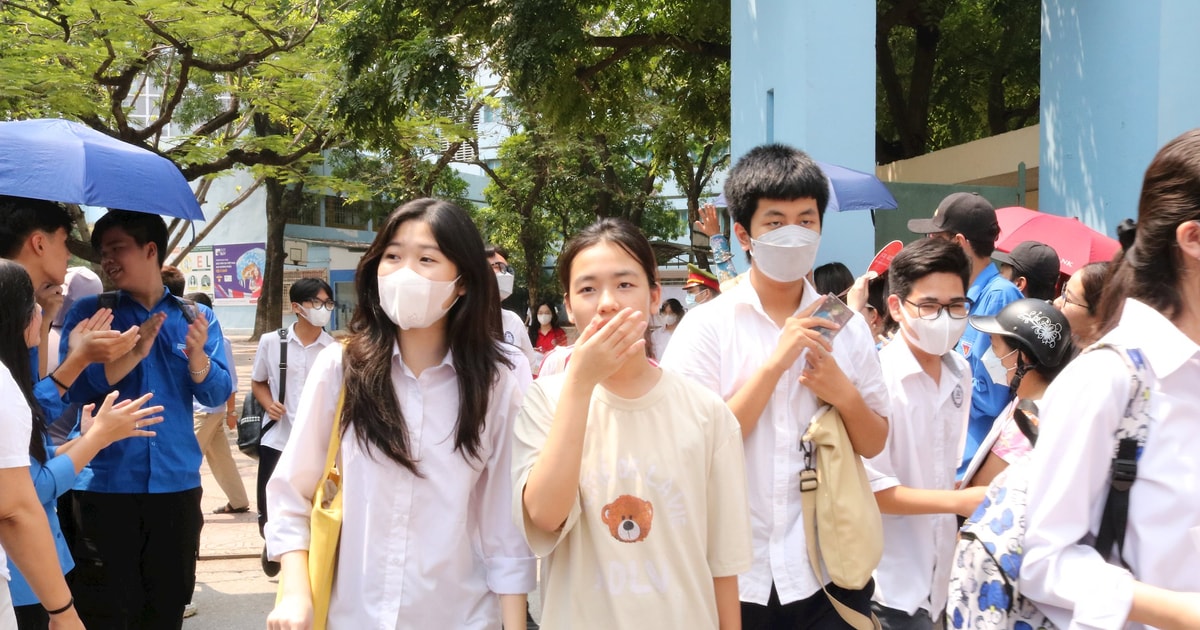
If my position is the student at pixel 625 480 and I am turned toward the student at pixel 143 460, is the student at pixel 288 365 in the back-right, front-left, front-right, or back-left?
front-right

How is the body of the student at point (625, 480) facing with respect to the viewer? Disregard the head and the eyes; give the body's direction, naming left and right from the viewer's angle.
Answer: facing the viewer

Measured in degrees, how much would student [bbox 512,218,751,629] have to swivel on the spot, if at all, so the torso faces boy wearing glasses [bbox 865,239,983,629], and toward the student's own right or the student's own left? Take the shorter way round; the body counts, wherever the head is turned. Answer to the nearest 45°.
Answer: approximately 135° to the student's own left

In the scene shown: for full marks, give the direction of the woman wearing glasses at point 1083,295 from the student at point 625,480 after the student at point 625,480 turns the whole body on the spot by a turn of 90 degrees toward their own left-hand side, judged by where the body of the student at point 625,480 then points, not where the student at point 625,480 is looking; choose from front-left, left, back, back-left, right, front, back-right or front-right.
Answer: front-left

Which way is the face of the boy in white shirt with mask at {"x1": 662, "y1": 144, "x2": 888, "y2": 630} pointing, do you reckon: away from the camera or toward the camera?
toward the camera

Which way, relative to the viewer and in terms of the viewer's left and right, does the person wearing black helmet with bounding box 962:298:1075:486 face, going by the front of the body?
facing to the left of the viewer

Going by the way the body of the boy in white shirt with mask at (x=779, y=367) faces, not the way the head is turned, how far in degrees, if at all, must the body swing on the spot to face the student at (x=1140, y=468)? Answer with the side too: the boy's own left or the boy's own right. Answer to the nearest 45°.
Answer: approximately 45° to the boy's own left

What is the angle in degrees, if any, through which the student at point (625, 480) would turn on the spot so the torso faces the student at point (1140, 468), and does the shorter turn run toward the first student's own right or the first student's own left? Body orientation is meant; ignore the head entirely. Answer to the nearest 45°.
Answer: approximately 45° to the first student's own left

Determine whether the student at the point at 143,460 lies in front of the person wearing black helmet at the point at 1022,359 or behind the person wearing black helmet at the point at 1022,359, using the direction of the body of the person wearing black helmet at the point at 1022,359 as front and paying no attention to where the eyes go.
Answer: in front

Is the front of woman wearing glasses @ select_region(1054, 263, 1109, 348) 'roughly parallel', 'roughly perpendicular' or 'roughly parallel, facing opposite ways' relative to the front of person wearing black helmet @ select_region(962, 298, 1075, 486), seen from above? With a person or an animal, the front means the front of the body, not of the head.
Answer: roughly parallel

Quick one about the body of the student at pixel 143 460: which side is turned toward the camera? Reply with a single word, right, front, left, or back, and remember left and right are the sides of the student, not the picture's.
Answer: front

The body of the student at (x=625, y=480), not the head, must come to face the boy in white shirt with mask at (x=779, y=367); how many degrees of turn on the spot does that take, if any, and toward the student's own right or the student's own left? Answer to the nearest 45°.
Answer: approximately 135° to the student's own left

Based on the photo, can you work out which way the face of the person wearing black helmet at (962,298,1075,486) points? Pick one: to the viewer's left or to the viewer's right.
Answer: to the viewer's left

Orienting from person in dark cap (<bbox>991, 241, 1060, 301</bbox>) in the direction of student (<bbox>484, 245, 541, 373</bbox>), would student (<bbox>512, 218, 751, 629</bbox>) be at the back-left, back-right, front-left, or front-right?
front-left

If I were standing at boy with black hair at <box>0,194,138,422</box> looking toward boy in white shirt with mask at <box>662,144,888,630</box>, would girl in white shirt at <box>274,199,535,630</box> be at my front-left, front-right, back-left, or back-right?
front-right

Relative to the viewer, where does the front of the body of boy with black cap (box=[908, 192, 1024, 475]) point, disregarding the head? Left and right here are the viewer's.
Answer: facing to the left of the viewer

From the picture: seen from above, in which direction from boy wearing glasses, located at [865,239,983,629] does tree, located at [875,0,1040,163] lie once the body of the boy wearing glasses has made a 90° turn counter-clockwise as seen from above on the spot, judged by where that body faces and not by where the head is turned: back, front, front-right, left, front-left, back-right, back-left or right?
front-left

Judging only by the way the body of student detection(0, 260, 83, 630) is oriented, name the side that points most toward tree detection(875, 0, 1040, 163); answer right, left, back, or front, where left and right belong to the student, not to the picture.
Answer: front

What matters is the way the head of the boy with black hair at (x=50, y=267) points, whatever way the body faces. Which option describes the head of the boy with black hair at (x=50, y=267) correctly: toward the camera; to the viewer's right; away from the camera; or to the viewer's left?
to the viewer's right

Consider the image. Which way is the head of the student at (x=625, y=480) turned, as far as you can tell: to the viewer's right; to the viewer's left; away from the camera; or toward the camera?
toward the camera

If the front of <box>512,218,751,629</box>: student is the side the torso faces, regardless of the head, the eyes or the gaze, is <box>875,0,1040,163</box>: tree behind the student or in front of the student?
behind
